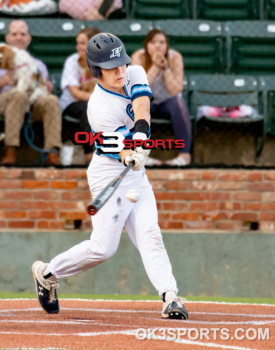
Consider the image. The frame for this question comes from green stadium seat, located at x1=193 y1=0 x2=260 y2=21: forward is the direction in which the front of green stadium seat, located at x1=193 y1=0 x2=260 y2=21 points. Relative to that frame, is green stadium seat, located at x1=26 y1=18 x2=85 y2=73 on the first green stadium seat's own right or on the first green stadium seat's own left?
on the first green stadium seat's own right

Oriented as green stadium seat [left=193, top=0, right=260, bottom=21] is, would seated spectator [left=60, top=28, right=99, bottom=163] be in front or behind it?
in front

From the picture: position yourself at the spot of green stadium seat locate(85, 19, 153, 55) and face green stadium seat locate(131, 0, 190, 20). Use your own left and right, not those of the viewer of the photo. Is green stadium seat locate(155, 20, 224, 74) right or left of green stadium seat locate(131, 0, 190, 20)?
right

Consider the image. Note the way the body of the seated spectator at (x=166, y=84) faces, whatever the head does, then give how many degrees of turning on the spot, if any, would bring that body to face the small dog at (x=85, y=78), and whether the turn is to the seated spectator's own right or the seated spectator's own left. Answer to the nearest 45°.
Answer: approximately 90° to the seated spectator's own right

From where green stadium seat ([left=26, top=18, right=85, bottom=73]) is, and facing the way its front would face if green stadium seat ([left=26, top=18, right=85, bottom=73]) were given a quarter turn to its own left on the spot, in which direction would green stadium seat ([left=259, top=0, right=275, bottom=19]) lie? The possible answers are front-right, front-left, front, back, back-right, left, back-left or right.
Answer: front

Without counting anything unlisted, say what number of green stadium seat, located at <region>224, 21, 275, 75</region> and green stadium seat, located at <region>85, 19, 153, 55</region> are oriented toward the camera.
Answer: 2

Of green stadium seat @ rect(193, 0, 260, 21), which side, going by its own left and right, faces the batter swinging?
front

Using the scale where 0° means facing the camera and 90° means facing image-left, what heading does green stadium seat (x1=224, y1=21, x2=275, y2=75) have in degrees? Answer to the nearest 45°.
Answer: approximately 0°

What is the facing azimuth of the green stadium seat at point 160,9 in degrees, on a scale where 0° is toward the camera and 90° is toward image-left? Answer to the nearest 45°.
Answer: approximately 0°
